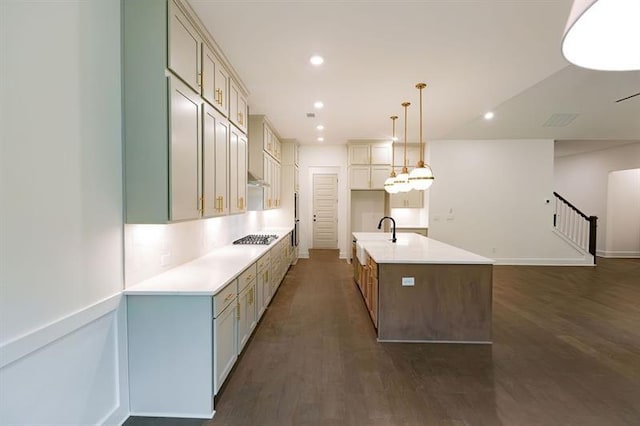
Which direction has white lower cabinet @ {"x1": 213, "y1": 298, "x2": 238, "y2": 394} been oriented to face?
to the viewer's right

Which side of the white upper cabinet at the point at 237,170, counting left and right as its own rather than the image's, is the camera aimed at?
right

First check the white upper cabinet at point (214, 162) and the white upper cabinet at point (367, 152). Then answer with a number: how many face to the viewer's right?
1

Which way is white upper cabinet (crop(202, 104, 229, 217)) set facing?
to the viewer's right

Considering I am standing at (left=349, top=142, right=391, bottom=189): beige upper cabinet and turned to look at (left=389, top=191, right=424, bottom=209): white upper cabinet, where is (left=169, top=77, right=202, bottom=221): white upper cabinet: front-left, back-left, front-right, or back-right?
back-right

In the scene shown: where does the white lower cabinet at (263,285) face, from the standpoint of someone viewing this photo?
facing to the right of the viewer

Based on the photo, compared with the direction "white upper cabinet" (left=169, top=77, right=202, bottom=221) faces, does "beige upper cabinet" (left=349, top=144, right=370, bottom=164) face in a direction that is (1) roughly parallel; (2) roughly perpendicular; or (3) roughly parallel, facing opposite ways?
roughly perpendicular
